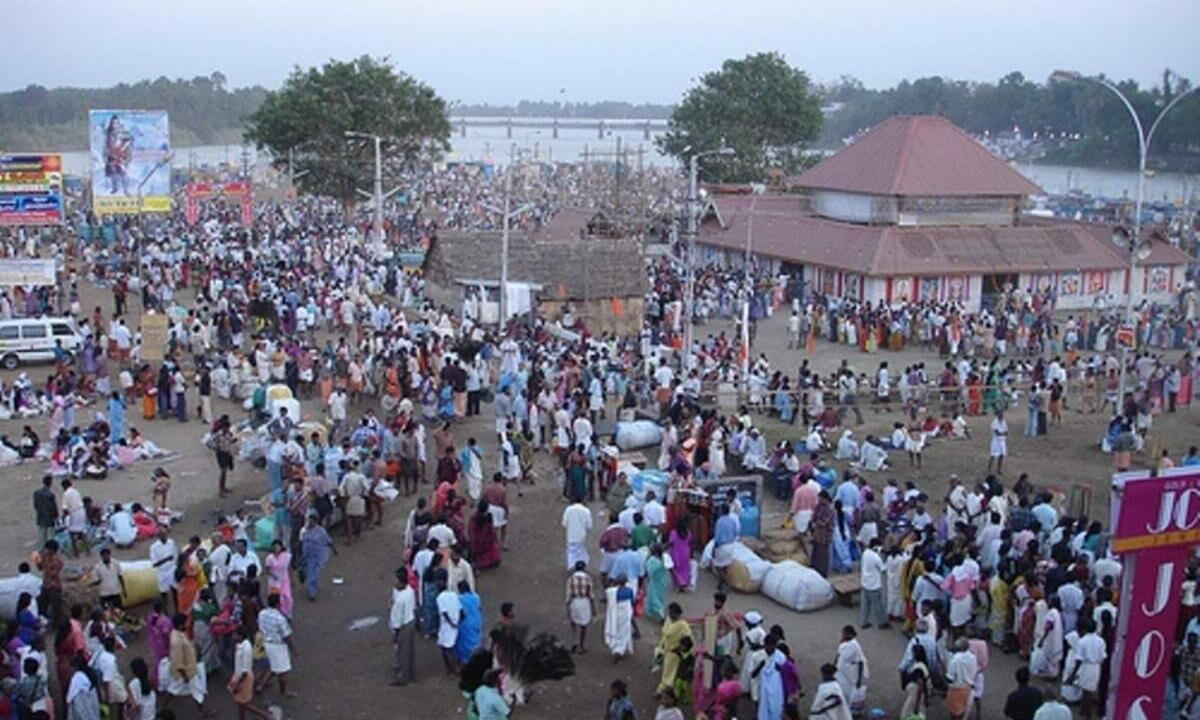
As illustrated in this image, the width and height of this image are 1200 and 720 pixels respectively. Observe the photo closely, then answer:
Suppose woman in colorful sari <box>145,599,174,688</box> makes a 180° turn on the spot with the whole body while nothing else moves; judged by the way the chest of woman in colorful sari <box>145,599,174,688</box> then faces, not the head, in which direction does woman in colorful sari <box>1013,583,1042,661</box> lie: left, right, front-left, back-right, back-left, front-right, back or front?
left

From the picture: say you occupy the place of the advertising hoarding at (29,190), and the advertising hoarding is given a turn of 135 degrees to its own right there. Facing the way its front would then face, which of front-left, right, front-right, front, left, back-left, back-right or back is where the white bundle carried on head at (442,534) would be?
back-left

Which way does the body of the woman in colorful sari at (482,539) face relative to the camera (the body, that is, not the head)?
away from the camera

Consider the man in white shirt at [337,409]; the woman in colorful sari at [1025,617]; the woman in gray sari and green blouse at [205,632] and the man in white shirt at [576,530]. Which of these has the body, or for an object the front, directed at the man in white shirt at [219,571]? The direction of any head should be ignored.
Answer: the woman in gray sari and green blouse at [205,632]

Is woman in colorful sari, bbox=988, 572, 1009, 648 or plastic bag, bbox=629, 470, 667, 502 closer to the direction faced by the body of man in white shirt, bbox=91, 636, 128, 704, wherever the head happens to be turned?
the plastic bag

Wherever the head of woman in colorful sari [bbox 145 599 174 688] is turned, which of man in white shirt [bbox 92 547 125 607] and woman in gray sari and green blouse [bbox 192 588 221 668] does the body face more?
the man in white shirt

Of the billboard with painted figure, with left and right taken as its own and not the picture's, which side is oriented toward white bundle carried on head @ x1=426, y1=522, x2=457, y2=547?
front

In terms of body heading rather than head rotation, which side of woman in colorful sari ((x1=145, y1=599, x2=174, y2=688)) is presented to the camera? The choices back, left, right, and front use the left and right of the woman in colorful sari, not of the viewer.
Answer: back

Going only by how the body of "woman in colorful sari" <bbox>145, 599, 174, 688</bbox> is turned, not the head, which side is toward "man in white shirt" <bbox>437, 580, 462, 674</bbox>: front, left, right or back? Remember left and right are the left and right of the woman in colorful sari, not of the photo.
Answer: right
